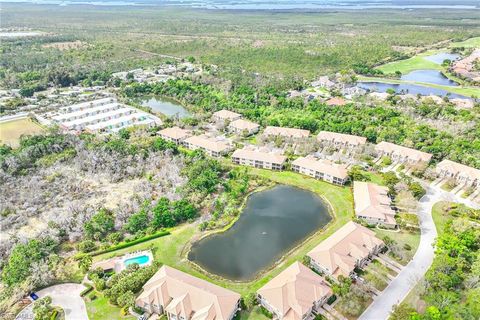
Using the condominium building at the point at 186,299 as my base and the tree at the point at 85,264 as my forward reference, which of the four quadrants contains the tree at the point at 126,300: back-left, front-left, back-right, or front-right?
front-left

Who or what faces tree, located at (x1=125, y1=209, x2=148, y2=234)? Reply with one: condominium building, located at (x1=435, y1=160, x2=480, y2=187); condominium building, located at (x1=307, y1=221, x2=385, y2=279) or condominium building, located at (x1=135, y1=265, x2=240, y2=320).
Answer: condominium building, located at (x1=435, y1=160, x2=480, y2=187)

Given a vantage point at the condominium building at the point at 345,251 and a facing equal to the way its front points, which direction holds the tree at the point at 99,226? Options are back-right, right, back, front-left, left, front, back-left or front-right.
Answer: back-right

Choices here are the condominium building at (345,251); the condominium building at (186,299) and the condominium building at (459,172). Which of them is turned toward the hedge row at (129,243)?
the condominium building at (459,172)

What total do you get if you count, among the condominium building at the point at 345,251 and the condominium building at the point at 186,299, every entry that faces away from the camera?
0

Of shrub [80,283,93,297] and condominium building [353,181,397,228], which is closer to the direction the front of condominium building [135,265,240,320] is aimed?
the shrub

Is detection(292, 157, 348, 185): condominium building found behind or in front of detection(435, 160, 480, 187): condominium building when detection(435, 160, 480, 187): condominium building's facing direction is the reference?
in front

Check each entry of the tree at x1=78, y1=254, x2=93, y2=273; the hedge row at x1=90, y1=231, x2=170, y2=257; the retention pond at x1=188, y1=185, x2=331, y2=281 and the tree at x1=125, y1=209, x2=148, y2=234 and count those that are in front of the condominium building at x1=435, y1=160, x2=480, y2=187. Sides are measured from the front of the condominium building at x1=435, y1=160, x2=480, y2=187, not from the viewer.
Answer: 4

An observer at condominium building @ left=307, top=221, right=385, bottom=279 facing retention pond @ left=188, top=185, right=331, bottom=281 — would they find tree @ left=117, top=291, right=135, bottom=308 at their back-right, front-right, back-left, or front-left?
front-left

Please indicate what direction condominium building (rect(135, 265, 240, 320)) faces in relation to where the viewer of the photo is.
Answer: facing the viewer and to the left of the viewer

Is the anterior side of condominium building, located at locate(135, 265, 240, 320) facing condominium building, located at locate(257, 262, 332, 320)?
no

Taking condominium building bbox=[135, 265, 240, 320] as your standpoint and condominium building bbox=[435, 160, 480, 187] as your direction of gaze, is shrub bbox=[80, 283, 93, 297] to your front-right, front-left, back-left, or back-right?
back-left

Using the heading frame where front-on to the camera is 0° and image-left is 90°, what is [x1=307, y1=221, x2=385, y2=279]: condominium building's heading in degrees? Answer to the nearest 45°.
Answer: approximately 315°

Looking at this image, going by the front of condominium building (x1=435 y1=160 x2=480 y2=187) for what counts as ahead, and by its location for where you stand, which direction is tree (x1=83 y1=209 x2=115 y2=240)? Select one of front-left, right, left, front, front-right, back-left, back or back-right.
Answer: front

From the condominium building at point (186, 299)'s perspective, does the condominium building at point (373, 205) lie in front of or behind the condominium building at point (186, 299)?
behind
